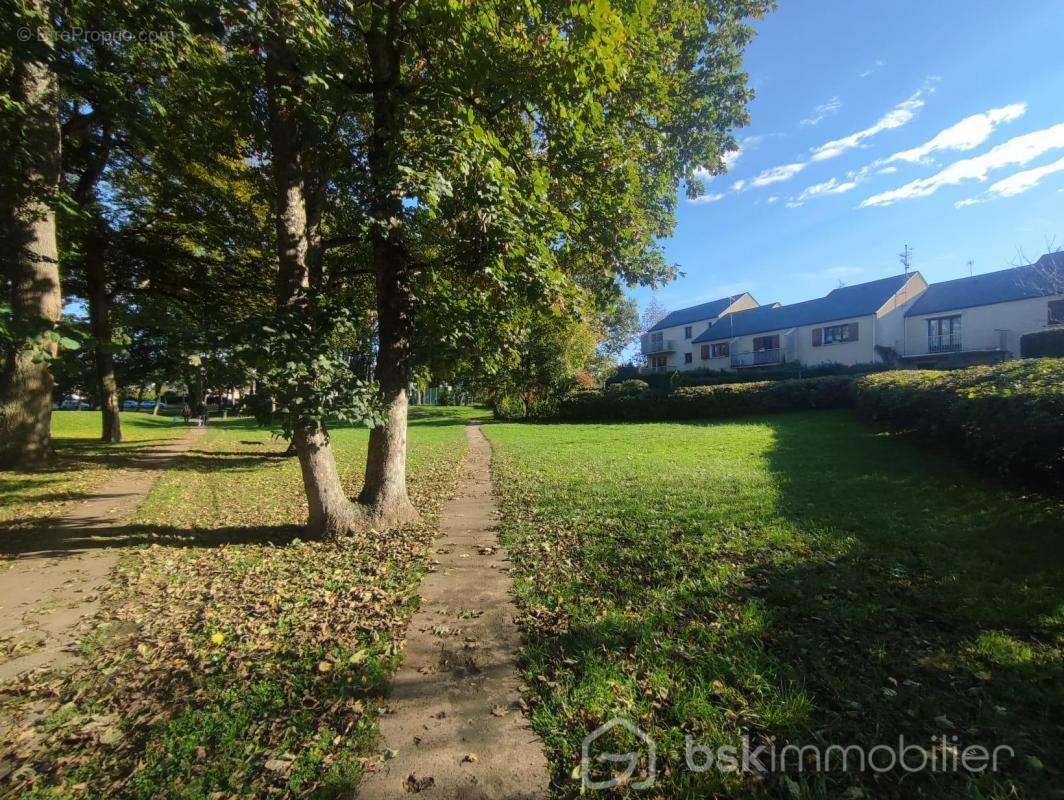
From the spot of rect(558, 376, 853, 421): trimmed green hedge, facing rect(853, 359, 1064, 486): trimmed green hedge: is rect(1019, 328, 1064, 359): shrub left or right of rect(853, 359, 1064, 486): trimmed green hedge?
left

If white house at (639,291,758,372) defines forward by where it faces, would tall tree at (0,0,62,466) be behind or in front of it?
in front

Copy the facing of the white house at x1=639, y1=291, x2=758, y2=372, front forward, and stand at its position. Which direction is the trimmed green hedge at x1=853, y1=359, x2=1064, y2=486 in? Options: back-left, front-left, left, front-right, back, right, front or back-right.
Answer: front-left

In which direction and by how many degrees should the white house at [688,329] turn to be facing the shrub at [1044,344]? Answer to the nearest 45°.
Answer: approximately 45° to its left

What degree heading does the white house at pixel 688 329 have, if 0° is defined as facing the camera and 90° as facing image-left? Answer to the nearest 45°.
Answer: approximately 45°

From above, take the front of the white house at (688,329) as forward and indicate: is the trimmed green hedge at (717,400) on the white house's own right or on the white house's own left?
on the white house's own left

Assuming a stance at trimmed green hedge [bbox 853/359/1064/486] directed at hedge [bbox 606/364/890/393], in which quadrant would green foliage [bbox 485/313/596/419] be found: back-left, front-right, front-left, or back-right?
front-left
